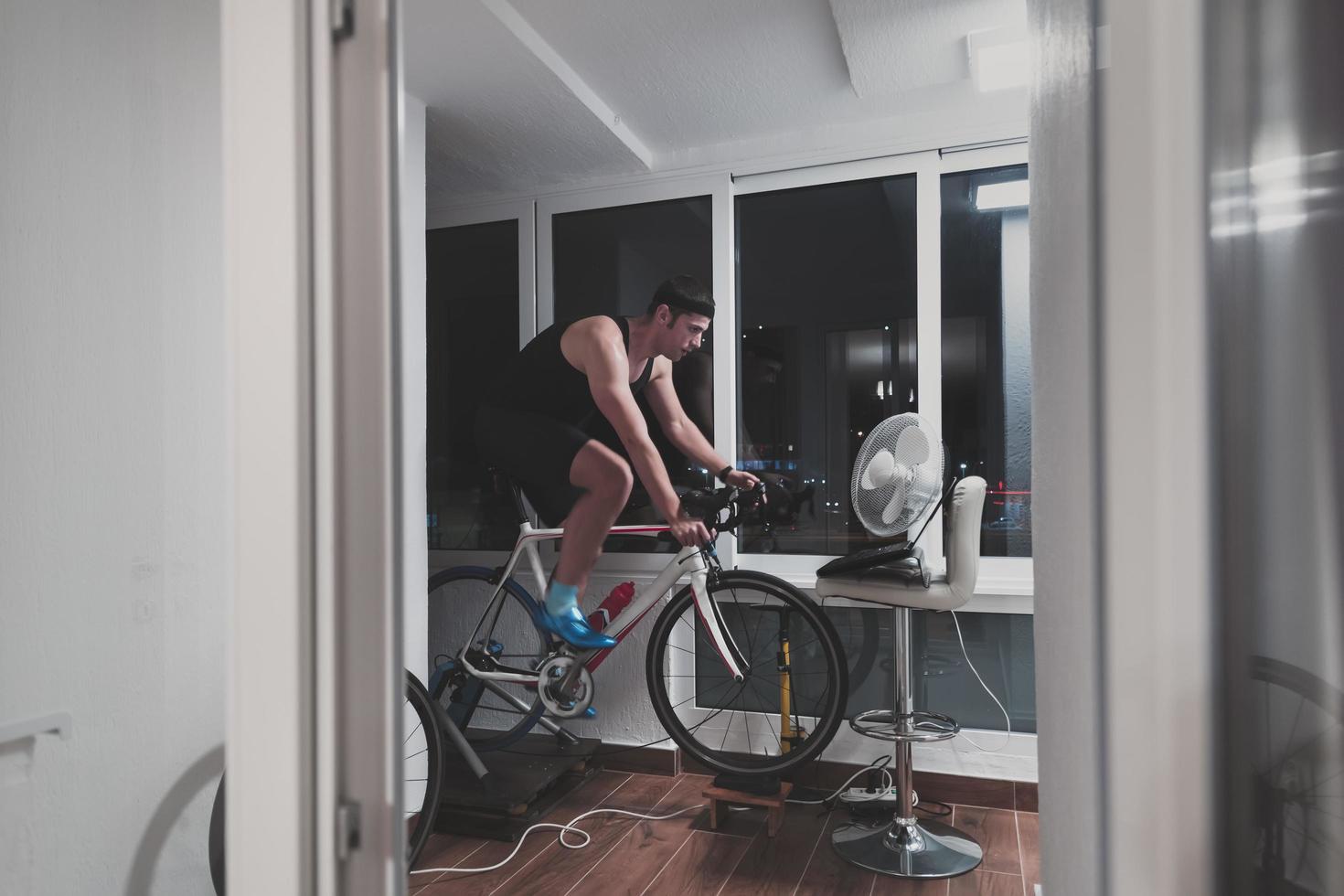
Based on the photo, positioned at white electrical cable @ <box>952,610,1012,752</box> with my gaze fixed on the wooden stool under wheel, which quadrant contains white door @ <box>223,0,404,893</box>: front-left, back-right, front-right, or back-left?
front-left

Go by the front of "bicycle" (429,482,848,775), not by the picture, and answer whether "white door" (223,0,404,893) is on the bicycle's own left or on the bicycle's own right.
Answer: on the bicycle's own right

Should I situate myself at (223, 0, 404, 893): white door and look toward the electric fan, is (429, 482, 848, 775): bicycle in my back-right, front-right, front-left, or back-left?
front-left

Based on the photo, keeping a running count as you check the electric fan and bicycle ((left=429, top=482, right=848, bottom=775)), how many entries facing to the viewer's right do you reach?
1

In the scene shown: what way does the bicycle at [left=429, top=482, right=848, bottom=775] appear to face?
to the viewer's right

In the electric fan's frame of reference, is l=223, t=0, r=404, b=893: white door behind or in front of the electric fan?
in front

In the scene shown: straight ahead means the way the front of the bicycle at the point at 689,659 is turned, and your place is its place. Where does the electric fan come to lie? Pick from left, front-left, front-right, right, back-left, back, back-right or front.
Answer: front-right

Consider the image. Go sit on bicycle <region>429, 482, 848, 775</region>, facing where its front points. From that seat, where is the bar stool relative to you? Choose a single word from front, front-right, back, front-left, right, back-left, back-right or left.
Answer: front-right

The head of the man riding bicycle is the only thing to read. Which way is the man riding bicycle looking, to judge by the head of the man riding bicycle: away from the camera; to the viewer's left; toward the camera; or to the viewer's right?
to the viewer's right

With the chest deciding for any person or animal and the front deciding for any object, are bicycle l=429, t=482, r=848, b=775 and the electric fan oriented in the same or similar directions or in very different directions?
very different directions

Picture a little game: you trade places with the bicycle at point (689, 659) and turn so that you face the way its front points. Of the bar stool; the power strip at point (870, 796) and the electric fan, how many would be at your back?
0

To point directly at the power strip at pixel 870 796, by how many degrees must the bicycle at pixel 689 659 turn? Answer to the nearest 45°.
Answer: approximately 45° to its right

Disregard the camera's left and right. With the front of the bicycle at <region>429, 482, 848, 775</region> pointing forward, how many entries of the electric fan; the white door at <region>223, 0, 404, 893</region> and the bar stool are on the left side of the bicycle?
0

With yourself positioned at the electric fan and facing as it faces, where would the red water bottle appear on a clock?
The red water bottle is roughly at 2 o'clock from the electric fan.

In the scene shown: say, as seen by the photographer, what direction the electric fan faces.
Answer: facing the viewer and to the left of the viewer
